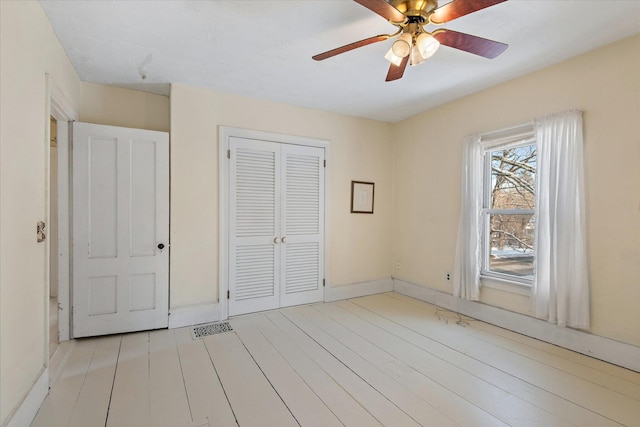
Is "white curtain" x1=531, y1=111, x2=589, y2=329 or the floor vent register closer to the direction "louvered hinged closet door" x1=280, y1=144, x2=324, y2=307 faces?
the white curtain

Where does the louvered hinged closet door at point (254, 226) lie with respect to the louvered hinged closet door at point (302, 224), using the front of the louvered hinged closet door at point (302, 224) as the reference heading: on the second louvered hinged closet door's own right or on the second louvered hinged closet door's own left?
on the second louvered hinged closet door's own right

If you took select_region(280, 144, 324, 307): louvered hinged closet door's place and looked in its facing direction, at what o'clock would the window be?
The window is roughly at 11 o'clock from the louvered hinged closet door.

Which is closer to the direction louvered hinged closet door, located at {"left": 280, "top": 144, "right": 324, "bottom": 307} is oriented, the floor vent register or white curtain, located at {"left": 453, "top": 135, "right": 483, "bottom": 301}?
the white curtain

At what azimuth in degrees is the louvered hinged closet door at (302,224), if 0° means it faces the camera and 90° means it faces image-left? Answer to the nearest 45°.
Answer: approximately 315°

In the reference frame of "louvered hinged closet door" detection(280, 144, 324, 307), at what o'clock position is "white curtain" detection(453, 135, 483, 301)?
The white curtain is roughly at 11 o'clock from the louvered hinged closet door.

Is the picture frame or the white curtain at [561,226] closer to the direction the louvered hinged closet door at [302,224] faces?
the white curtain
